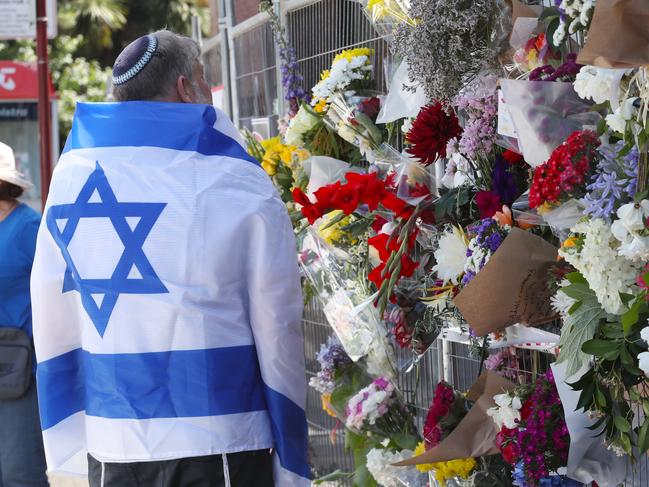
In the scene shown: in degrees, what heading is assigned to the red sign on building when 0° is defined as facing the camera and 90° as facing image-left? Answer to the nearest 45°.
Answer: approximately 0°

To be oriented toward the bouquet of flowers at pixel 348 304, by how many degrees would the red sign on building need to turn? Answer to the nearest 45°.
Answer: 0° — it already faces it

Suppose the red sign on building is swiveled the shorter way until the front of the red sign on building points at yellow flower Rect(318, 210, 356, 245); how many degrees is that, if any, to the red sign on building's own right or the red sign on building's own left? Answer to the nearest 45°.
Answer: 0° — it already faces it

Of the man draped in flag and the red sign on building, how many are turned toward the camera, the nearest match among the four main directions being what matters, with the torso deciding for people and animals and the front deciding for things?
1

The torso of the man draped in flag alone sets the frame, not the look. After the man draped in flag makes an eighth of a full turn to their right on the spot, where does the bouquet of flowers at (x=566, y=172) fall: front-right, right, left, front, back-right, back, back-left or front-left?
front-right

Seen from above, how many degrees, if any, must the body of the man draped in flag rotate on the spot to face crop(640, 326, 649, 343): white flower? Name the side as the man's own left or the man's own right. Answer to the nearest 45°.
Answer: approximately 90° to the man's own right

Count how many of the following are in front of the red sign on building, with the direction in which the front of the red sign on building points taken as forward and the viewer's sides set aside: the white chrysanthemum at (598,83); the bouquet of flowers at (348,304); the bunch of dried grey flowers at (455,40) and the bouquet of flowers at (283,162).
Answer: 4

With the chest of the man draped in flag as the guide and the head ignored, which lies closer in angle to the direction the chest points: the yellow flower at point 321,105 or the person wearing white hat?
the yellow flower

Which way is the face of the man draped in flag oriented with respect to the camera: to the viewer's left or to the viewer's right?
to the viewer's right

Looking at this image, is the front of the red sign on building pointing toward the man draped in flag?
yes

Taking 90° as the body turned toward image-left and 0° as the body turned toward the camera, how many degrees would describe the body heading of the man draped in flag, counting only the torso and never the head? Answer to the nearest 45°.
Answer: approximately 225°

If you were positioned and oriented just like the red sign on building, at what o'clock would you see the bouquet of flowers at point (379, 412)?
The bouquet of flowers is roughly at 12 o'clock from the red sign on building.

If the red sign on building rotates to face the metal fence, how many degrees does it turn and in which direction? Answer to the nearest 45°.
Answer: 0° — it already faces it
